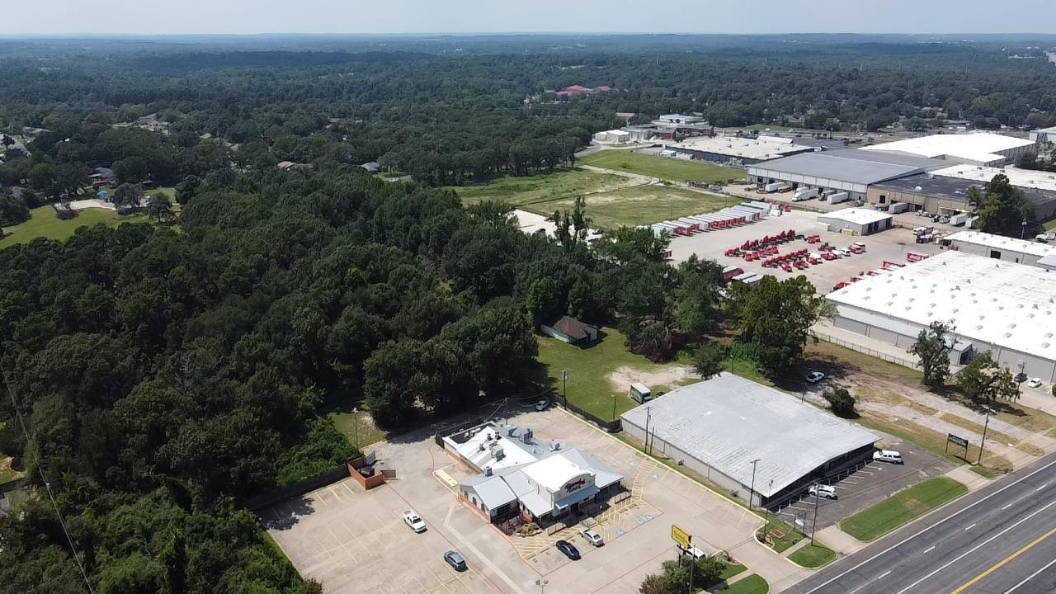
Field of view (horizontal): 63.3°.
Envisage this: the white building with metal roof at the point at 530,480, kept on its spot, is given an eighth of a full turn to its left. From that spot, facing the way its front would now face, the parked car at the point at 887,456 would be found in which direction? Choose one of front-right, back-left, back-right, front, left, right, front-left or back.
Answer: front

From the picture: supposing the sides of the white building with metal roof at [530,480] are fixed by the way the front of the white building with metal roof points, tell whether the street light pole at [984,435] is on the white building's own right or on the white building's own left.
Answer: on the white building's own left

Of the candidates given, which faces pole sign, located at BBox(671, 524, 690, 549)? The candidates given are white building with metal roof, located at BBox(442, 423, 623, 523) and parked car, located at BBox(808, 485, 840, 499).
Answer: the white building with metal roof

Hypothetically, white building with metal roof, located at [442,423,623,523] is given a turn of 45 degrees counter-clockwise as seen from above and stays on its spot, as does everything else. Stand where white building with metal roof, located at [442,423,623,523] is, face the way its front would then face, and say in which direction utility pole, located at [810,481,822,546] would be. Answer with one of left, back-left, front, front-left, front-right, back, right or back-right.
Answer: front

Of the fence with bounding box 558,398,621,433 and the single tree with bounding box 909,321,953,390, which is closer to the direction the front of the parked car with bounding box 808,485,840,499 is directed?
the fence

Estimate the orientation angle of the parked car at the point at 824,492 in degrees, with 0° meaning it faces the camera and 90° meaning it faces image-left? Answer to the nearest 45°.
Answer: approximately 135°

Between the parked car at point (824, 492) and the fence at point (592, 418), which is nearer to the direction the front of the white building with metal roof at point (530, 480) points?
the parked car

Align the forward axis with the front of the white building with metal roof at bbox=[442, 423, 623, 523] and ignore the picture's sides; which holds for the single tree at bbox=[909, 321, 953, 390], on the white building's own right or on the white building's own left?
on the white building's own left

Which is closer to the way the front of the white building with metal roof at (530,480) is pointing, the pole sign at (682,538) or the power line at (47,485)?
the pole sign

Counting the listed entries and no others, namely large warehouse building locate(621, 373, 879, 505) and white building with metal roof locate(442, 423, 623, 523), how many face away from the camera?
0

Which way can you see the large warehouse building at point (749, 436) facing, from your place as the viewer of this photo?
facing the viewer and to the right of the viewer

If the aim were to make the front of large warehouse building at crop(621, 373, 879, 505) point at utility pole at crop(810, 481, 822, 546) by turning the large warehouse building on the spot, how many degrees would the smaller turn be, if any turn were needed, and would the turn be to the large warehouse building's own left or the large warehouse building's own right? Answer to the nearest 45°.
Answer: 0° — it already faces it

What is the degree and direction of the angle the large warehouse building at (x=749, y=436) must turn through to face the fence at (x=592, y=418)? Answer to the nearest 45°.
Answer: approximately 135° to its right

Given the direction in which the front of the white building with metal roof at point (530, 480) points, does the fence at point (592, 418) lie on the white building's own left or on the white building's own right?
on the white building's own left

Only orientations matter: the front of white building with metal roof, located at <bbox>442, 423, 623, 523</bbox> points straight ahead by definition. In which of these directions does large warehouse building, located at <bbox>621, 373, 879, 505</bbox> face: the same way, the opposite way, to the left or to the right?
the same way
